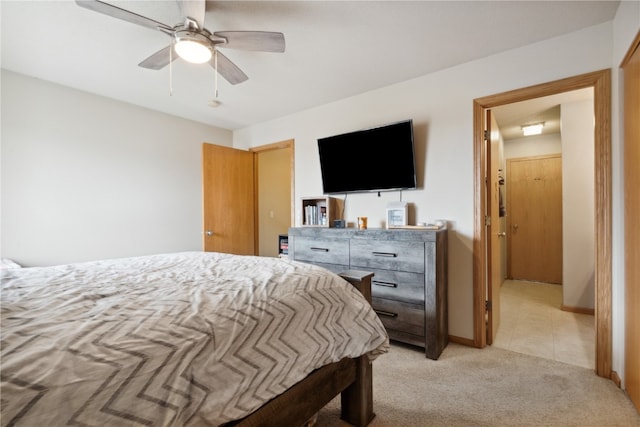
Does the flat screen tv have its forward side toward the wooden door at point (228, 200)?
no

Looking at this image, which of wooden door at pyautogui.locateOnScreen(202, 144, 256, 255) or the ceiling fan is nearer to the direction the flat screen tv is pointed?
the ceiling fan

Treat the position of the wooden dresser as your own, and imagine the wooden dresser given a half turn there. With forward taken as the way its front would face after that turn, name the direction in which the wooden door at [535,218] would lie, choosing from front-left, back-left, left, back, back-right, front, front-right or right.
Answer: front

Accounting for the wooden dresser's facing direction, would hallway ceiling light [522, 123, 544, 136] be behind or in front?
behind

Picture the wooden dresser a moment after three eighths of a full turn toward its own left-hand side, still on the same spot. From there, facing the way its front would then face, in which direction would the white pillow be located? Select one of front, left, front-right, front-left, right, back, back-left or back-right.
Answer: back

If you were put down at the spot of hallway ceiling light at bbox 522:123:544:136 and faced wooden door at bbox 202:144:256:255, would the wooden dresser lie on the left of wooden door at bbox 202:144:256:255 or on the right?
left

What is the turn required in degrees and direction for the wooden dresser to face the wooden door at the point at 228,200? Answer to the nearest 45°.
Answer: approximately 90° to its right

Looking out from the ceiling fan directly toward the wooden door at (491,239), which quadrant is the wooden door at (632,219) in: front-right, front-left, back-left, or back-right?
front-right

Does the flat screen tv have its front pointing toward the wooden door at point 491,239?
no

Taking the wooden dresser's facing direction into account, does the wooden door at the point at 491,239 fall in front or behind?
behind

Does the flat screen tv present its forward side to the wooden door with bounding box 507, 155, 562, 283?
no

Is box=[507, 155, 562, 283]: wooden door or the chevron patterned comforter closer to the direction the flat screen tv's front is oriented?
the chevron patterned comforter

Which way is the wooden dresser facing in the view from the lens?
facing the viewer and to the left of the viewer

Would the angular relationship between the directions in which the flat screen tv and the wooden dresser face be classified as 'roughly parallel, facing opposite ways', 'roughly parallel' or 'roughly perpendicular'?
roughly parallel

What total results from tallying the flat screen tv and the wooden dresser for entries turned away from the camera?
0
